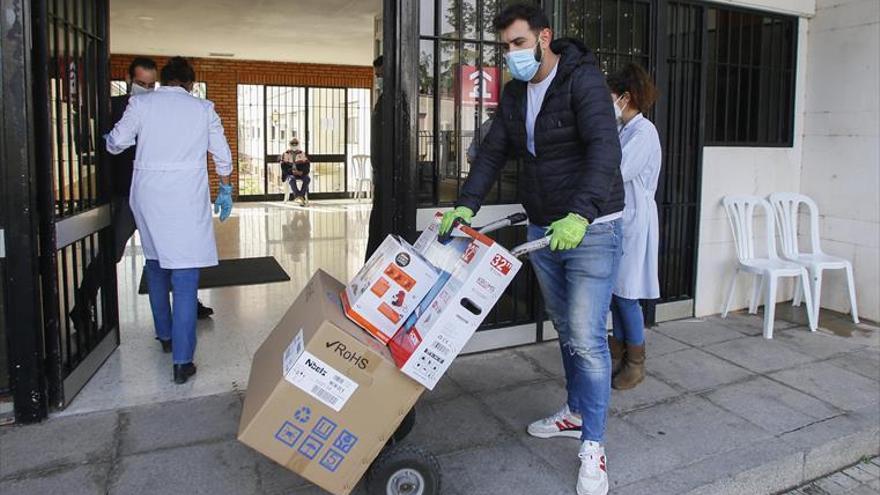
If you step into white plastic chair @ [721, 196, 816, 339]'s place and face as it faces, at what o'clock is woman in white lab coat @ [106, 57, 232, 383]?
The woman in white lab coat is roughly at 3 o'clock from the white plastic chair.

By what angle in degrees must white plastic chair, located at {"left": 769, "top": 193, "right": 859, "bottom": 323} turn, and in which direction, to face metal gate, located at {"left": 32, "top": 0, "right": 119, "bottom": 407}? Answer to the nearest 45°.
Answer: approximately 90° to its right

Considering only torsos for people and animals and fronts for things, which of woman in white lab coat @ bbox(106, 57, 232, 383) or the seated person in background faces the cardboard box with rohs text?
the seated person in background

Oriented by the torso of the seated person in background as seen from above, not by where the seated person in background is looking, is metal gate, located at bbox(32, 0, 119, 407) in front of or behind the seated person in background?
in front

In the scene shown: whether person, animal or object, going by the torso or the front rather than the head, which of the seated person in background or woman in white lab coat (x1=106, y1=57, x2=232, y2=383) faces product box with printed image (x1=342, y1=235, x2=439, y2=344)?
the seated person in background

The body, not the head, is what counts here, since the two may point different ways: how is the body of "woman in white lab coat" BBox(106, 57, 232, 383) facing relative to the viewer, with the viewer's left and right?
facing away from the viewer

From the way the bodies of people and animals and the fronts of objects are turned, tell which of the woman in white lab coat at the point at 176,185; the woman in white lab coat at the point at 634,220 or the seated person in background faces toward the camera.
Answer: the seated person in background

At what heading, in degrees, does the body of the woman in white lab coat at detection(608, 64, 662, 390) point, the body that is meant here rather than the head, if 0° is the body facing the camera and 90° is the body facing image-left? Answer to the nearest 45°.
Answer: approximately 90°

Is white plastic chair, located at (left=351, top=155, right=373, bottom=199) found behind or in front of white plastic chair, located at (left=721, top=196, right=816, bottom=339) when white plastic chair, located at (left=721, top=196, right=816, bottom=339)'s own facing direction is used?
behind

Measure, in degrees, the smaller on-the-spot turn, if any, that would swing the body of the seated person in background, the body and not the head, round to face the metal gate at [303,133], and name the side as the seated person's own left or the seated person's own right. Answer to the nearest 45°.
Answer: approximately 180°

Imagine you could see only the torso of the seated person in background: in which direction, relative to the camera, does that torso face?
toward the camera

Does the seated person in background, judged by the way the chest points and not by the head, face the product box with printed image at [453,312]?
yes

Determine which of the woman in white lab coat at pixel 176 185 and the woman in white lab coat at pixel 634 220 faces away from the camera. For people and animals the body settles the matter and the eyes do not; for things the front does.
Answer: the woman in white lab coat at pixel 176 185

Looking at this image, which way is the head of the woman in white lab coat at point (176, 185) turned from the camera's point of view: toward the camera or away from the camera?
away from the camera

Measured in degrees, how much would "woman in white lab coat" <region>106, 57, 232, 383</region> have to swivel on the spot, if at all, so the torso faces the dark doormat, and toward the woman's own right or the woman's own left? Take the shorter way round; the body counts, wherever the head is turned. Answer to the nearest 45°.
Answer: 0° — they already face it
